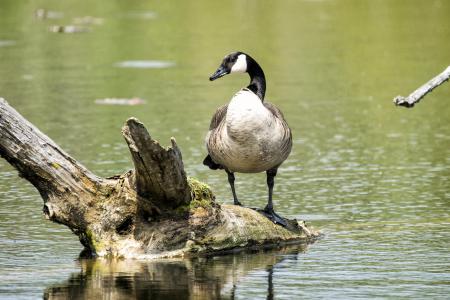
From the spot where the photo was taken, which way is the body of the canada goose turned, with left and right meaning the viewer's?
facing the viewer
